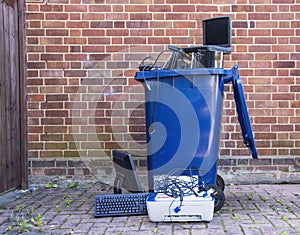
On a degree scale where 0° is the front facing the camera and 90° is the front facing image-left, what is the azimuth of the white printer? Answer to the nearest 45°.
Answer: approximately 0°

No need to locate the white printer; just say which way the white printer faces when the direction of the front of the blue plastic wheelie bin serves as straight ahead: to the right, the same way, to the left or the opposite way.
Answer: to the left

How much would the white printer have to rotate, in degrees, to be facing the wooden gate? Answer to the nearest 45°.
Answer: approximately 135° to its right

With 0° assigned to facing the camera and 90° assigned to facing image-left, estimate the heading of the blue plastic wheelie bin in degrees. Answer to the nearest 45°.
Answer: approximately 90°

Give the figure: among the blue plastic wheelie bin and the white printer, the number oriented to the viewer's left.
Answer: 1
